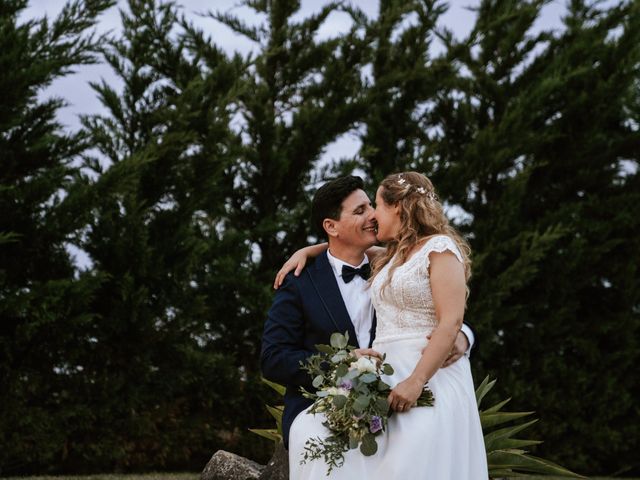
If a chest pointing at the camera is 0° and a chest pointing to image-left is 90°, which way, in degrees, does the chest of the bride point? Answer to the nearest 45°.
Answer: approximately 45°

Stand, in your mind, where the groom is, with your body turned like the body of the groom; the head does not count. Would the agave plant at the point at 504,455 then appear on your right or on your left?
on your left

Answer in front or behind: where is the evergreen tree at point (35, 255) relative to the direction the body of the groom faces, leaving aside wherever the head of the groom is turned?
behind

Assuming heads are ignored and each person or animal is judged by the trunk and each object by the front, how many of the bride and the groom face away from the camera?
0

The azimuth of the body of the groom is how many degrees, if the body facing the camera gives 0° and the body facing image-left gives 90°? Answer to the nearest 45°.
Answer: approximately 315°

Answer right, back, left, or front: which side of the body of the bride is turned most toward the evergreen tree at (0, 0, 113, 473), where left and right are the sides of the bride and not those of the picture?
right

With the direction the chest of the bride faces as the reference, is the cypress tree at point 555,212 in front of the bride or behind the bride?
behind

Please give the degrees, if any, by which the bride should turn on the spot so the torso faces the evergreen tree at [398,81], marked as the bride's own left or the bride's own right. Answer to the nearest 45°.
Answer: approximately 135° to the bride's own right

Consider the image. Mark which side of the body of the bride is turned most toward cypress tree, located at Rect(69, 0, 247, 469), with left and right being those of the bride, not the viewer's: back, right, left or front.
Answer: right

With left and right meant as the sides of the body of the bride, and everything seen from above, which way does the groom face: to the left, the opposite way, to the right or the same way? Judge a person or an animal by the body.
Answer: to the left

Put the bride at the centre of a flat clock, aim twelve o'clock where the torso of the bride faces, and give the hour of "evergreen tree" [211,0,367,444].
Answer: The evergreen tree is roughly at 4 o'clock from the bride.
